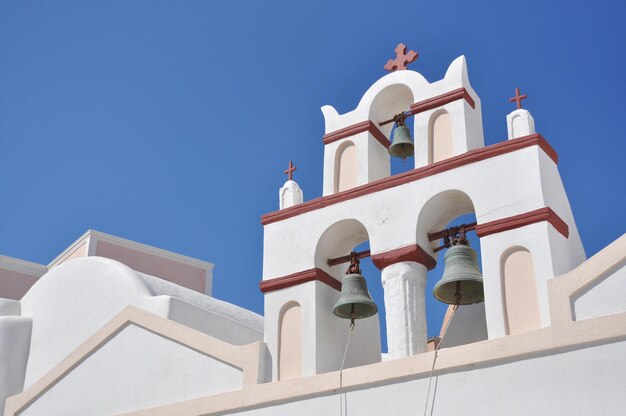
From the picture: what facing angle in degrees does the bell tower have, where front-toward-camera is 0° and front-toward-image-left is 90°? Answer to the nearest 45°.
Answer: approximately 45°

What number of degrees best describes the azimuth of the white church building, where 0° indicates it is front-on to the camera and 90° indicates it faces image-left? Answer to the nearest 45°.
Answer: approximately 45°
